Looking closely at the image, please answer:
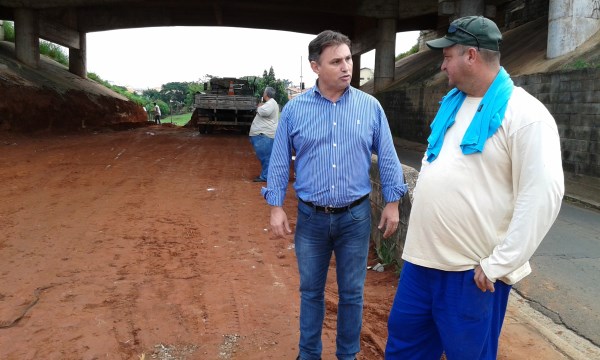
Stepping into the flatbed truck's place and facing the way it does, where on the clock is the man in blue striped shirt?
The man in blue striped shirt is roughly at 6 o'clock from the flatbed truck.

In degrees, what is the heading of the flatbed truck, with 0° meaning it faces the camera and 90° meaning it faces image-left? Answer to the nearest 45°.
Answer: approximately 180°

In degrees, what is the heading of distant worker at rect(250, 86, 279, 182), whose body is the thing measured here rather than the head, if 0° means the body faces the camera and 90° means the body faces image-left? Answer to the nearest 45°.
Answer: approximately 90°

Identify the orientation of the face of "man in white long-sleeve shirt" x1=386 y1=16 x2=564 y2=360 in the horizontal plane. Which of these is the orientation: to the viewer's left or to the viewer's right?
to the viewer's left

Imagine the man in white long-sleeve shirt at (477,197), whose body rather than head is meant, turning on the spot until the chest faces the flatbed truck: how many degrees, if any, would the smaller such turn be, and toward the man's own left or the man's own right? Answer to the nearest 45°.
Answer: approximately 90° to the man's own right

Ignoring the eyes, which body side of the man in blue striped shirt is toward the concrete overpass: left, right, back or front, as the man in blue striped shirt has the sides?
back

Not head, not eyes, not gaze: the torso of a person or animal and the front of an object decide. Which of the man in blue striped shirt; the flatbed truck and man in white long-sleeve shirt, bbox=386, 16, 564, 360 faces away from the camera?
the flatbed truck

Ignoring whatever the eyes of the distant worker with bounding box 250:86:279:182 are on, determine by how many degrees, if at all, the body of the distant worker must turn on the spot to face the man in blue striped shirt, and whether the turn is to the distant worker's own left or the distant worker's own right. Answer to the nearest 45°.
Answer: approximately 90° to the distant worker's own left

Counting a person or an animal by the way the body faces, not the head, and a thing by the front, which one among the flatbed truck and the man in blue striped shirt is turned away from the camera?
the flatbed truck
